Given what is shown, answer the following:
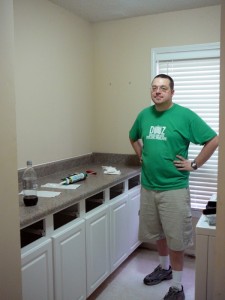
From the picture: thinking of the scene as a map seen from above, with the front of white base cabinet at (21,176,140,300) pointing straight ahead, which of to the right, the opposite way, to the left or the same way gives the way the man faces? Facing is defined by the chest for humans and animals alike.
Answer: to the right

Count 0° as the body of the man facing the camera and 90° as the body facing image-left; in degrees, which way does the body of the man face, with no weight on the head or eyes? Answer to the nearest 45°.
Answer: approximately 45°

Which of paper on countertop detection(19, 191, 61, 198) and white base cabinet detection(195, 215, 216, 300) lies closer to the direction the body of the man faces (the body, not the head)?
the paper on countertop

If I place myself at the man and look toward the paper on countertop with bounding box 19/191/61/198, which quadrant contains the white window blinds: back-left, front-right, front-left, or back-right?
back-right

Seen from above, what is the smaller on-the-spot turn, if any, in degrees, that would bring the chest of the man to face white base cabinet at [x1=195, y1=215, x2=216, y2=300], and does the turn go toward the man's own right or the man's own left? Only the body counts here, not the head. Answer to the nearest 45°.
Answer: approximately 45° to the man's own left

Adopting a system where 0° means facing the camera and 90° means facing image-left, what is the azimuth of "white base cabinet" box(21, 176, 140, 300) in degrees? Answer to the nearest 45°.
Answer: approximately 315°

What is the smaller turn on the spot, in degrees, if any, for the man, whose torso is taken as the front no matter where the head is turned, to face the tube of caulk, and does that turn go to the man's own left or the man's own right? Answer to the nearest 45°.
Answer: approximately 45° to the man's own right
